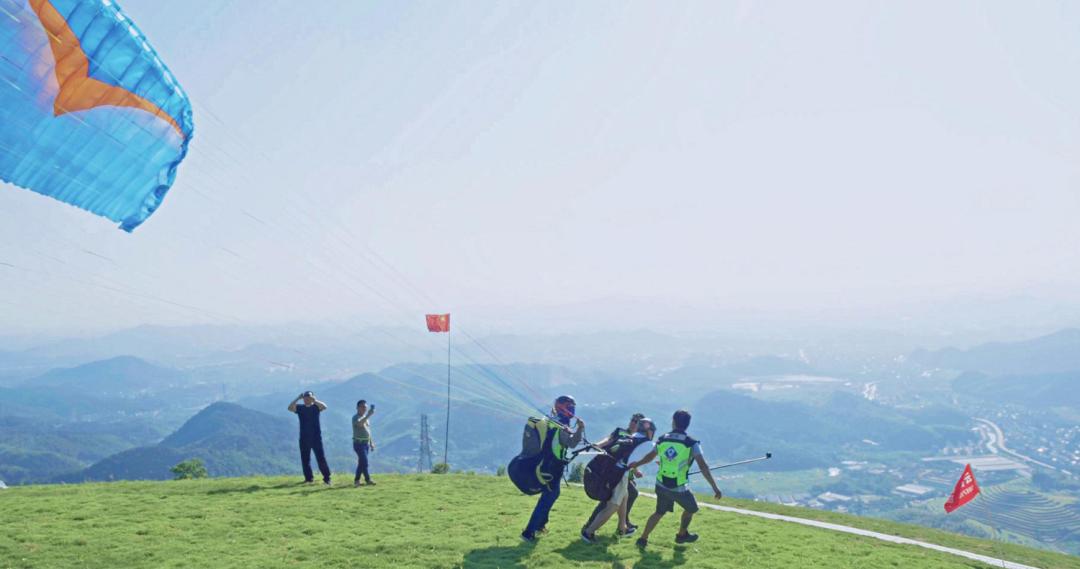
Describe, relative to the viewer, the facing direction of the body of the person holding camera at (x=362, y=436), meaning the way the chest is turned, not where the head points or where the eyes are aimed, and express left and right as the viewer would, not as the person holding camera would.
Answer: facing the viewer and to the right of the viewer

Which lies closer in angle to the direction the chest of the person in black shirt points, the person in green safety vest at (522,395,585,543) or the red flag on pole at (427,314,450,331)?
the person in green safety vest

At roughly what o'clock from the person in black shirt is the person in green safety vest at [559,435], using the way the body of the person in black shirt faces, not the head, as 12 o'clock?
The person in green safety vest is roughly at 11 o'clock from the person in black shirt.

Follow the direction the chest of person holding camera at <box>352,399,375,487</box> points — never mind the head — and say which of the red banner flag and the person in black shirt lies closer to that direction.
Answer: the red banner flag

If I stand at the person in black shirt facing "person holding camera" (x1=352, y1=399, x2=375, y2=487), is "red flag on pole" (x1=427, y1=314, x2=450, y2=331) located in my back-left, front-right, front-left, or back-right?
front-left

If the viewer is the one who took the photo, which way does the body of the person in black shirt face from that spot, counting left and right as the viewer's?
facing the viewer

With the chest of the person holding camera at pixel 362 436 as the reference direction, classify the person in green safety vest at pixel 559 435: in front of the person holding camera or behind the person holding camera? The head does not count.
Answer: in front

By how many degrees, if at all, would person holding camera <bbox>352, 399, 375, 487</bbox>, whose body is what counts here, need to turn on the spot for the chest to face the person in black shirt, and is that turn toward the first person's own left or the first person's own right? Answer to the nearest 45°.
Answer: approximately 135° to the first person's own right

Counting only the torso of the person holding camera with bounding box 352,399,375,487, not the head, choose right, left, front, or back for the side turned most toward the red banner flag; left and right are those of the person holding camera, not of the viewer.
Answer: front

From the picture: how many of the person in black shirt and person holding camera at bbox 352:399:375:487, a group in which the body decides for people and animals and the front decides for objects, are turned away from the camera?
0

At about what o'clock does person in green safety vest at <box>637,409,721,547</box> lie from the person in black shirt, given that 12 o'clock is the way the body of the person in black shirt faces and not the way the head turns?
The person in green safety vest is roughly at 11 o'clock from the person in black shirt.

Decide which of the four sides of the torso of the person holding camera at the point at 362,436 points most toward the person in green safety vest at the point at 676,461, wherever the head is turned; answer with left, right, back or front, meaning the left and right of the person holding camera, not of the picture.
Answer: front

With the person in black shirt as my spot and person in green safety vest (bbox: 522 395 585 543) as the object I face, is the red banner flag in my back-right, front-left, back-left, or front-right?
front-left

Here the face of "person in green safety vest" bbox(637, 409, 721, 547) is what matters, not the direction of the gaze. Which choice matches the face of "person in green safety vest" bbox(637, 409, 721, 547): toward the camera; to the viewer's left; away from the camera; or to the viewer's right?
away from the camera

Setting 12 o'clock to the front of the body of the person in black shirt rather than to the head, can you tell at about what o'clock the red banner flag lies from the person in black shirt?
The red banner flag is roughly at 10 o'clock from the person in black shirt.
